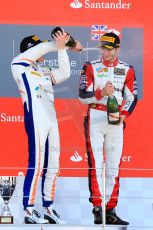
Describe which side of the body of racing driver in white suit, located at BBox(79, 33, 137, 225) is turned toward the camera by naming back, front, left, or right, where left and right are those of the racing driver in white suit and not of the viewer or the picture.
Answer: front

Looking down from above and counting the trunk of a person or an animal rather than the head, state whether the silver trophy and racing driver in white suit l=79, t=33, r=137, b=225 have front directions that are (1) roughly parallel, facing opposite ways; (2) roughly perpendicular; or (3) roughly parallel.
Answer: roughly parallel

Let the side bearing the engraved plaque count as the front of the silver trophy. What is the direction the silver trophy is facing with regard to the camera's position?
facing the viewer

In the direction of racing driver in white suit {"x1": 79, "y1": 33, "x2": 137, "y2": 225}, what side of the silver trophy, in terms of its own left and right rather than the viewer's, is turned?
left

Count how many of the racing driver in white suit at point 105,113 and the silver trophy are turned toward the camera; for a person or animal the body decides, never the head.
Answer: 2

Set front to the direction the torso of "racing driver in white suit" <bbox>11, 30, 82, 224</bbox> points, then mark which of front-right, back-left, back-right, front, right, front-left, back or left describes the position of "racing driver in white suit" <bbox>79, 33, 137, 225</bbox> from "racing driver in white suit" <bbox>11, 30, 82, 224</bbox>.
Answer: front-left

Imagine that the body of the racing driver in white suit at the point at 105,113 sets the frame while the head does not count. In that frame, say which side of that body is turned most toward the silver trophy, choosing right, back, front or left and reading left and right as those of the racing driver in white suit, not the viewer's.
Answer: right

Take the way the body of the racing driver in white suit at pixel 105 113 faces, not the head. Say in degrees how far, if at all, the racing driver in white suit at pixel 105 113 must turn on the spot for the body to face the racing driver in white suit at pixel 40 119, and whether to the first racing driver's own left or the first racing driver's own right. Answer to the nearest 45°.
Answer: approximately 90° to the first racing driver's own right
